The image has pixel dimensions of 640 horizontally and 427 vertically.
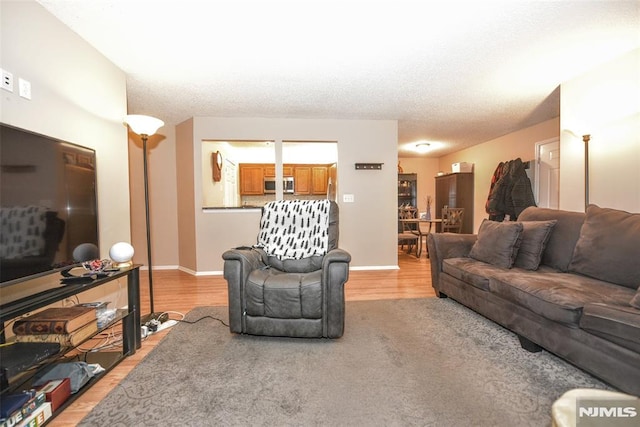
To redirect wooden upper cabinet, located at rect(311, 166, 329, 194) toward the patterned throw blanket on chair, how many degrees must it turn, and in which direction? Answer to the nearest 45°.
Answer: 0° — it already faces it

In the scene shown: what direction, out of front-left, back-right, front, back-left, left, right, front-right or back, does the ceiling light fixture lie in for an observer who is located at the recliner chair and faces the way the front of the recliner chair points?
back-left

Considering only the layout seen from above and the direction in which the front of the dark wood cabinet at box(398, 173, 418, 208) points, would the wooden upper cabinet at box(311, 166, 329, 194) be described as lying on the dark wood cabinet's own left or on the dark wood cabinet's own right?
on the dark wood cabinet's own right

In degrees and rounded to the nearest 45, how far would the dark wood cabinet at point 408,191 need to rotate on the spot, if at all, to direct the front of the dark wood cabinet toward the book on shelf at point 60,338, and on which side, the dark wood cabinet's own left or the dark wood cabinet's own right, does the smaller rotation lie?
0° — it already faces it

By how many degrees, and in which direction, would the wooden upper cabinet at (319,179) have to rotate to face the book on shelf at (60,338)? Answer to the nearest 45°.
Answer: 0° — it already faces it

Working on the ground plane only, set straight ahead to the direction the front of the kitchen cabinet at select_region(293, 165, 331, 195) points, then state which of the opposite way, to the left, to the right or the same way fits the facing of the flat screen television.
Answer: to the left

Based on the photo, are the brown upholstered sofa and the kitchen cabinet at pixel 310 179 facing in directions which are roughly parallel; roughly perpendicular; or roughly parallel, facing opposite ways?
roughly perpendicular

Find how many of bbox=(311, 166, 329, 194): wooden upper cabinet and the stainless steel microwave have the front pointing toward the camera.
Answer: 2

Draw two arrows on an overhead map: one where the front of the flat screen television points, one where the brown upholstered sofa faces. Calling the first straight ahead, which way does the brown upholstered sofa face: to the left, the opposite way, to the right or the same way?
the opposite way

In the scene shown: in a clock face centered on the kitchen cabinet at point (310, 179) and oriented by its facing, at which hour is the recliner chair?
The recliner chair is roughly at 12 o'clock from the kitchen cabinet.

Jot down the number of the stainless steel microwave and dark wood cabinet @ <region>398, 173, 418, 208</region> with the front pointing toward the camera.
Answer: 2

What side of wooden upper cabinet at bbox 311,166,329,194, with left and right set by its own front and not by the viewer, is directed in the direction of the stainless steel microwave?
right

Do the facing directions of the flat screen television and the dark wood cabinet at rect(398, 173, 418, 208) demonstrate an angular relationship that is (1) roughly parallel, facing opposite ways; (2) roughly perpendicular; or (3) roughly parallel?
roughly perpendicular

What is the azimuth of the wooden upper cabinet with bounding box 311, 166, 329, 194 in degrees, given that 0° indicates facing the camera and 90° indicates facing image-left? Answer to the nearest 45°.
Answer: approximately 0°
